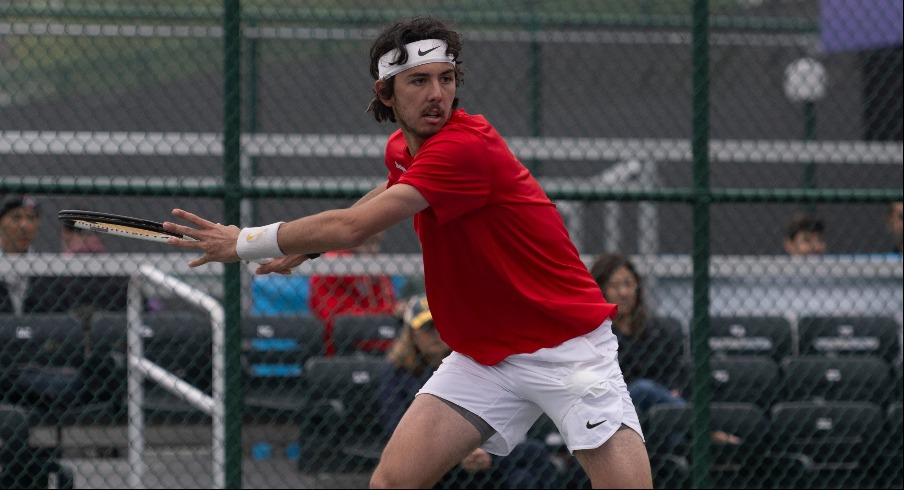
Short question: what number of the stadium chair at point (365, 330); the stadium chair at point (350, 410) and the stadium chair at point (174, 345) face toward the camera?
3

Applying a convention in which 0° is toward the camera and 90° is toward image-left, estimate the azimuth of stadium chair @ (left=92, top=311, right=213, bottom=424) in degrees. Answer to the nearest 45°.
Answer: approximately 0°

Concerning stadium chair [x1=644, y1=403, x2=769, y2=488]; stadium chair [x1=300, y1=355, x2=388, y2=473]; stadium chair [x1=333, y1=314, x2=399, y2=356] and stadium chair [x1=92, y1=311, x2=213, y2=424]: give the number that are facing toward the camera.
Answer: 4

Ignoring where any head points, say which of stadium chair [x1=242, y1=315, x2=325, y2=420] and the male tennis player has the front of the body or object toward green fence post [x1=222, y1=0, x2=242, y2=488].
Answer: the stadium chair

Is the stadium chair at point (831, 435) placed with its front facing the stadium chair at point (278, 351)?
no

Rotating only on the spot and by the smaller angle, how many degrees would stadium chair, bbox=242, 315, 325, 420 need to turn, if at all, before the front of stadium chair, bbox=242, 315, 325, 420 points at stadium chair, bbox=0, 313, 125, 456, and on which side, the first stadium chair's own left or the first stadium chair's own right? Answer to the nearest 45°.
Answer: approximately 45° to the first stadium chair's own right

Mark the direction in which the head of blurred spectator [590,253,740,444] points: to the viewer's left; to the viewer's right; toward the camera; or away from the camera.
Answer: toward the camera

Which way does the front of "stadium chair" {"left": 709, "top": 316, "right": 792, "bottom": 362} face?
toward the camera

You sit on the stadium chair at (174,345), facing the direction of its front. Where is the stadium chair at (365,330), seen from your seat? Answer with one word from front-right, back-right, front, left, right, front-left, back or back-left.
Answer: left

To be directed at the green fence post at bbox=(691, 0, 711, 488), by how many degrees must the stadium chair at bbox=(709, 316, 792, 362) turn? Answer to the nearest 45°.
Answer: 0° — it already faces it

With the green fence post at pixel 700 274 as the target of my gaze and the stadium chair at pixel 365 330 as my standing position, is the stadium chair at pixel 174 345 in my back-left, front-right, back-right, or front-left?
back-right

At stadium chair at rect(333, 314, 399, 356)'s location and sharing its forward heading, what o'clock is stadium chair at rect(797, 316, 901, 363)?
stadium chair at rect(797, 316, 901, 363) is roughly at 9 o'clock from stadium chair at rect(333, 314, 399, 356).

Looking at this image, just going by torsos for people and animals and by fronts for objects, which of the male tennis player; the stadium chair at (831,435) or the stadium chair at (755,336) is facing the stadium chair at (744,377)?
the stadium chair at (755,336)

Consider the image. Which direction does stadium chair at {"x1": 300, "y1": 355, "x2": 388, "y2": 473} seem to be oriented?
toward the camera

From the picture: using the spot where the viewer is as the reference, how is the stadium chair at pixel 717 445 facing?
facing the viewer

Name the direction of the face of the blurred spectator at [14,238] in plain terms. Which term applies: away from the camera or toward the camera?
toward the camera

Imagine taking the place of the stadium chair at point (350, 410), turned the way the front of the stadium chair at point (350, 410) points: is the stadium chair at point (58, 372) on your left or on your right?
on your right

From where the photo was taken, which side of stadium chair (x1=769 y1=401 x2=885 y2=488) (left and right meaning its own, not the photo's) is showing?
front
